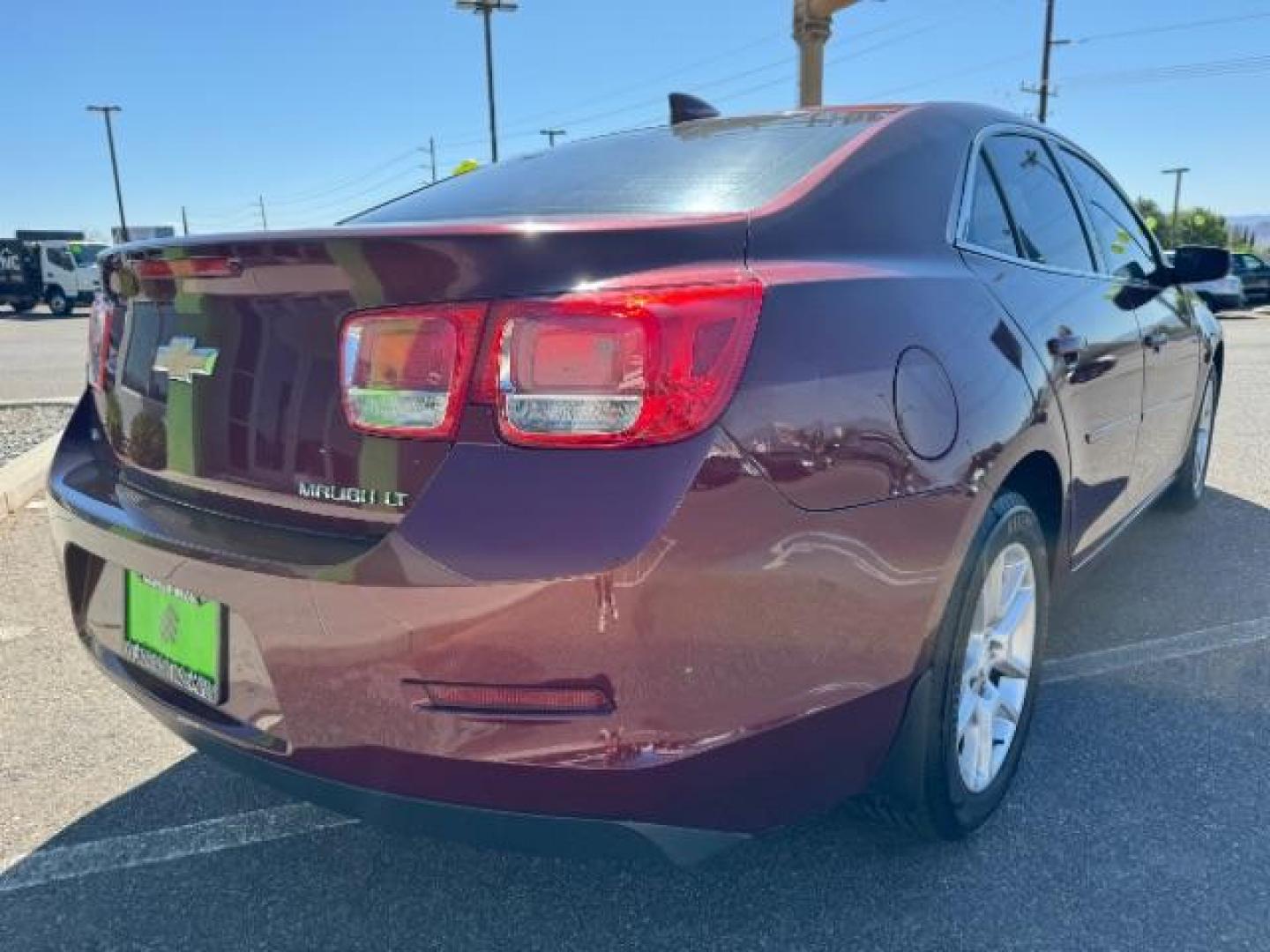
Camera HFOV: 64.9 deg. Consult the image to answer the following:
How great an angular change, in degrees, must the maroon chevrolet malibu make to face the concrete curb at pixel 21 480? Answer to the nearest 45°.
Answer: approximately 90° to its left

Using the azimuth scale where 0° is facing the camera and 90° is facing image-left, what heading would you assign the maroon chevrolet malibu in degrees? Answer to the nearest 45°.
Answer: approximately 225°
